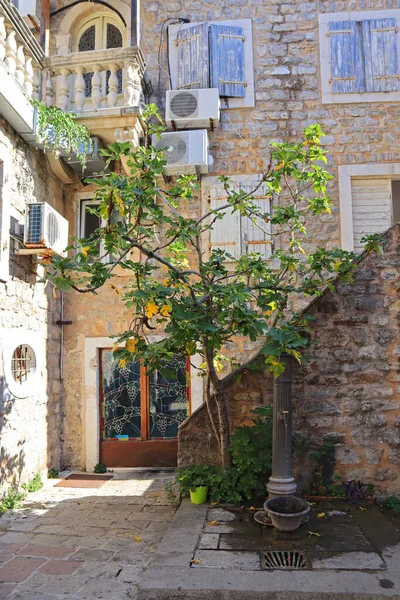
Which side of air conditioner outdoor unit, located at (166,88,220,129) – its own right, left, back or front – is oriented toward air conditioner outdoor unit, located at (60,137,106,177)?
right

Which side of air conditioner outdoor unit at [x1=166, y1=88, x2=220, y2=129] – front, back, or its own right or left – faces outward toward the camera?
front

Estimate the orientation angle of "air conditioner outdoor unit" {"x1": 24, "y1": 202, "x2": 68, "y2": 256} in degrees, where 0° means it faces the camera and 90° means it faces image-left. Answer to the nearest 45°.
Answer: approximately 315°

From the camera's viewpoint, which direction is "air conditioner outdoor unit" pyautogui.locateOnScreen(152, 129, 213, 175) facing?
toward the camera

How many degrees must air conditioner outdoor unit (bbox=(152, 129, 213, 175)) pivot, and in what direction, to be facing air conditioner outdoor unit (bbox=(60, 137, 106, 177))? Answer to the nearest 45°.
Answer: approximately 90° to its right

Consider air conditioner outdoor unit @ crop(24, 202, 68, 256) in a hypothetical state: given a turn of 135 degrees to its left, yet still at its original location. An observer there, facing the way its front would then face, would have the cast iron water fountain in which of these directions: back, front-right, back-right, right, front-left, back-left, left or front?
back-right

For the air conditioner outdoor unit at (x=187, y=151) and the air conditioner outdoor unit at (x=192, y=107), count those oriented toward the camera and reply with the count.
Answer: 2

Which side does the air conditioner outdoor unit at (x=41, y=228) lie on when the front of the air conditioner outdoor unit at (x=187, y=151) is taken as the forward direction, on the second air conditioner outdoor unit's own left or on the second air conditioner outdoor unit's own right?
on the second air conditioner outdoor unit's own right
